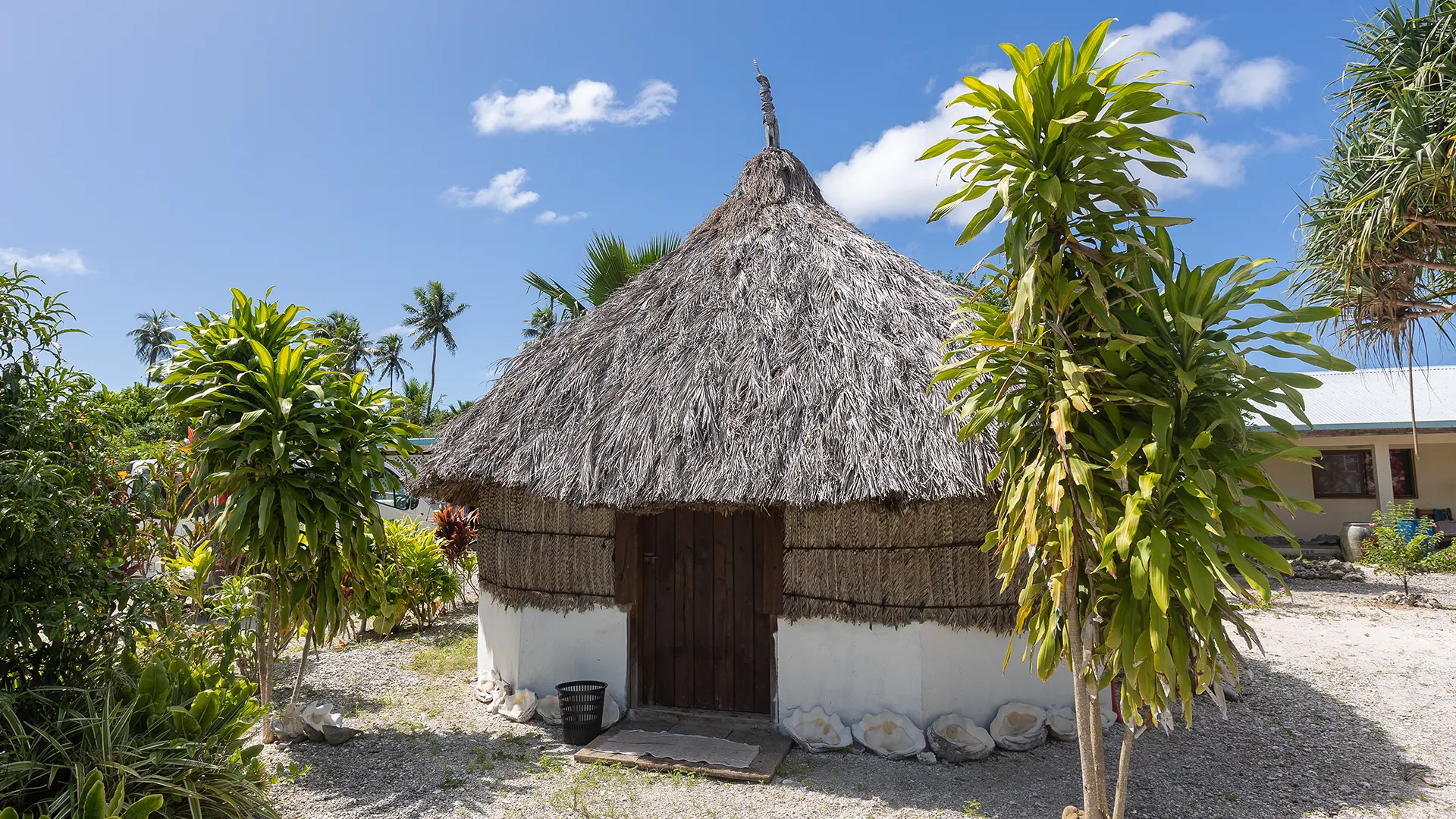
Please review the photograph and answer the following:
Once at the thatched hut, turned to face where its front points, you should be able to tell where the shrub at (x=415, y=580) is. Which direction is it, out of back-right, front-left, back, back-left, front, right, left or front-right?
back-right

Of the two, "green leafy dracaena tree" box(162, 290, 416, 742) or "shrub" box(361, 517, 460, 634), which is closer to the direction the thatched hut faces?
the green leafy dracaena tree

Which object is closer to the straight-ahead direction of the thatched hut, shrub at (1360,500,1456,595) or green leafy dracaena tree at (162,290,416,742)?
the green leafy dracaena tree

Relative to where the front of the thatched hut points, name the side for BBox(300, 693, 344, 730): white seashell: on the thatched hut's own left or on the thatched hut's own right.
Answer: on the thatched hut's own right

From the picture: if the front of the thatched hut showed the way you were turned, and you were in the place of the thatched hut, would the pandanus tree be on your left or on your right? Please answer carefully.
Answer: on your left

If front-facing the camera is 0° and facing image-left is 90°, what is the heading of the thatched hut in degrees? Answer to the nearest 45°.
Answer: approximately 0°

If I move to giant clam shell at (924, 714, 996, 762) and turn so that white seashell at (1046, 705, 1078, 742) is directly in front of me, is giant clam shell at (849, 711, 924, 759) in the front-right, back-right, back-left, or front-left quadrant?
back-left
